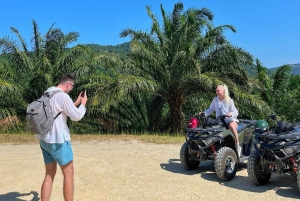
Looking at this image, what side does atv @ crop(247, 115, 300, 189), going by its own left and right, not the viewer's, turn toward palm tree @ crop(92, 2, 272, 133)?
right

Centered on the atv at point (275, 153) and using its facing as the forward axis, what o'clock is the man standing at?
The man standing is roughly at 12 o'clock from the atv.

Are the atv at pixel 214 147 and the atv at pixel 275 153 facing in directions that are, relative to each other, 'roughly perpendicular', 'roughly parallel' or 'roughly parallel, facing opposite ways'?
roughly parallel

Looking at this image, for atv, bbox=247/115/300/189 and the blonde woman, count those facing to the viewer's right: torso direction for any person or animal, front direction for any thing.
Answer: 0

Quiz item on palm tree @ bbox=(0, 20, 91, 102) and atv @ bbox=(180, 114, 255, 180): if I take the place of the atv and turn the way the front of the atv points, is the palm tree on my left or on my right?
on my right

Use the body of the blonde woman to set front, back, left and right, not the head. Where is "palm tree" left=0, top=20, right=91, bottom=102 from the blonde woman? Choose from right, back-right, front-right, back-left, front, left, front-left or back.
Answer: right

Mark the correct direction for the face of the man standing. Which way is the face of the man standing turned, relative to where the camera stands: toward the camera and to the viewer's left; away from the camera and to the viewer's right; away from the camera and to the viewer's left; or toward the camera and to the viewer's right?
away from the camera and to the viewer's right

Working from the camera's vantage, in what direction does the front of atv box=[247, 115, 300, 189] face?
facing the viewer and to the left of the viewer

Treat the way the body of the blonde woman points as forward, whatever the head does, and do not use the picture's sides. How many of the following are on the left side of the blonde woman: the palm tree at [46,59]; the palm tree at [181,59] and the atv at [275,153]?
1
